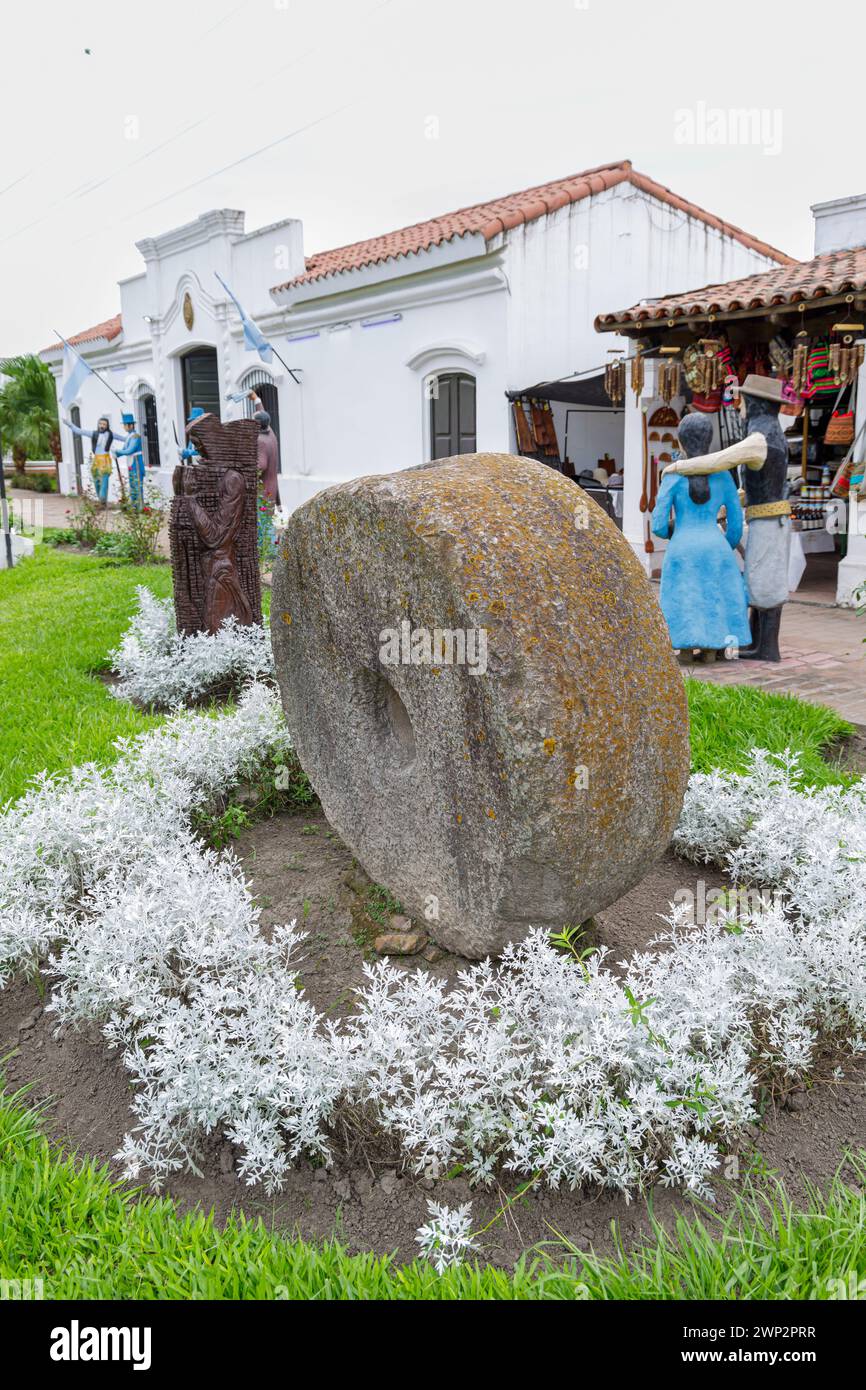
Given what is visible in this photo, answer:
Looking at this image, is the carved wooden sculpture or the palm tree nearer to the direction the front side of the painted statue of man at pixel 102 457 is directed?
the carved wooden sculpture

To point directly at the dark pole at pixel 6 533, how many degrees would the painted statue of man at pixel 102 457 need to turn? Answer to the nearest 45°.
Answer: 0° — it already faces it

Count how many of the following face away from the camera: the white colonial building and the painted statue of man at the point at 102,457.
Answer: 0

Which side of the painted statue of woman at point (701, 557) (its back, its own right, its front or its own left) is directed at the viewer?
back

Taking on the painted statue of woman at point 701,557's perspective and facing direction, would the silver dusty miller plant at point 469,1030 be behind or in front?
behind

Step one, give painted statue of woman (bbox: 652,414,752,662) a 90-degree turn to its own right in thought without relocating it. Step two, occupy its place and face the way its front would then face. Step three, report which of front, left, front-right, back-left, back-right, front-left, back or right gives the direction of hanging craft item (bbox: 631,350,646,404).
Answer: left

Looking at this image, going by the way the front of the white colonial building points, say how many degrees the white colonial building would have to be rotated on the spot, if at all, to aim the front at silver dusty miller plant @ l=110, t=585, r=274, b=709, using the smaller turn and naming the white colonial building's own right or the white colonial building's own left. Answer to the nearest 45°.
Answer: approximately 45° to the white colonial building's own left

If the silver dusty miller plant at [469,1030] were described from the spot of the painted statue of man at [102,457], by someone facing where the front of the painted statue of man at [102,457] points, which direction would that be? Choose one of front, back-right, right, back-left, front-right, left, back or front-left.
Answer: front

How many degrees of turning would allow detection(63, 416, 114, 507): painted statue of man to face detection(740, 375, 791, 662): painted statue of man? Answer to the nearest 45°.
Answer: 0° — it already faces it

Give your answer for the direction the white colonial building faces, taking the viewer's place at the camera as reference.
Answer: facing the viewer and to the left of the viewer

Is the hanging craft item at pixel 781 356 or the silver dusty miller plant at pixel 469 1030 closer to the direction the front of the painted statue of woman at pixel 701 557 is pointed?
the hanging craft item

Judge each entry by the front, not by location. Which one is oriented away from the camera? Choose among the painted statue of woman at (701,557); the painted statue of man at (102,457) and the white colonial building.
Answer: the painted statue of woman

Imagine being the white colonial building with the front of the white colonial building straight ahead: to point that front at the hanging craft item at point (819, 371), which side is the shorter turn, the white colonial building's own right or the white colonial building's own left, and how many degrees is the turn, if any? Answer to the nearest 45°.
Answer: approximately 90° to the white colonial building's own left

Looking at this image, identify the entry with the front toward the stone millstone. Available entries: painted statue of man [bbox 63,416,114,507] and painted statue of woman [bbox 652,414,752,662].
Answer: the painted statue of man

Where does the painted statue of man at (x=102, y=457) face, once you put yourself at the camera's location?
facing the viewer

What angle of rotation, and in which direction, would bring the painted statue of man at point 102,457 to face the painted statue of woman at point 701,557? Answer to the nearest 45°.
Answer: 0° — it already faces it

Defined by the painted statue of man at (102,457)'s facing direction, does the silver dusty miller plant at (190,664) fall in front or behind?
in front

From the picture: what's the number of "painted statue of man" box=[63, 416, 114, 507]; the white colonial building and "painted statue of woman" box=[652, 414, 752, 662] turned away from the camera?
1
